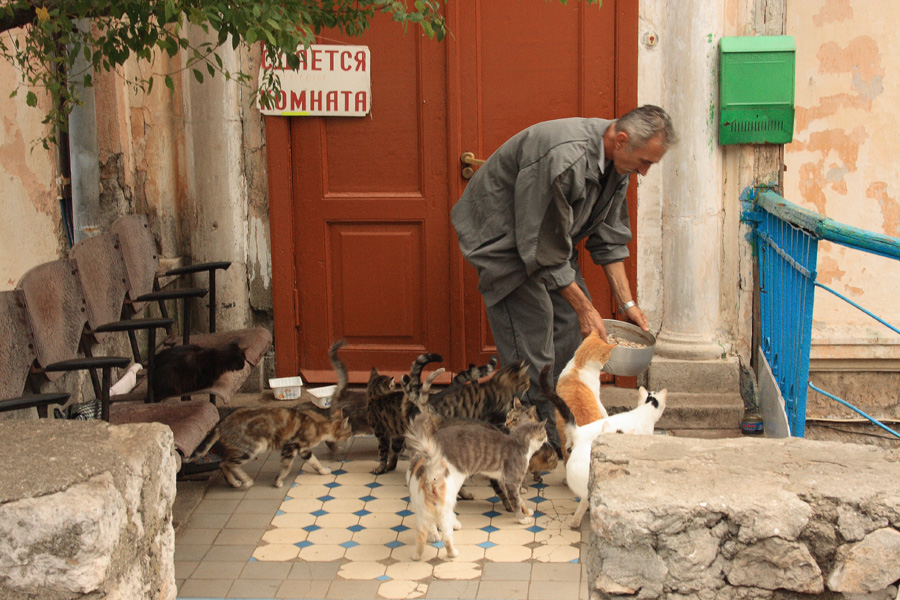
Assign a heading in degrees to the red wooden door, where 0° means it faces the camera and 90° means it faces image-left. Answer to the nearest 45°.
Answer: approximately 0°

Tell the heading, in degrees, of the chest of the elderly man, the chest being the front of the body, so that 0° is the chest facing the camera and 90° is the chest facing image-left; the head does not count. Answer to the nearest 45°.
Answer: approximately 270°

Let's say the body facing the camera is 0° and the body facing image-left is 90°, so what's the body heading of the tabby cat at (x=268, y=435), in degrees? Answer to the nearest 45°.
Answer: approximately 270°

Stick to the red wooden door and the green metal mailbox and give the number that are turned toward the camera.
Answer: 2

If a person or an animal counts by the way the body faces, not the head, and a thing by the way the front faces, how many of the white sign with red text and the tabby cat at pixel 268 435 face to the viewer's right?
1

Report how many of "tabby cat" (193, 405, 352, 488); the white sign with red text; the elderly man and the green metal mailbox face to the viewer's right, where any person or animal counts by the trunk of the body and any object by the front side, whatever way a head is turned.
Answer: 2

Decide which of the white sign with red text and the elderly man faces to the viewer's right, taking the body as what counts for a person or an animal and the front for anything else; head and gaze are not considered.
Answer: the elderly man

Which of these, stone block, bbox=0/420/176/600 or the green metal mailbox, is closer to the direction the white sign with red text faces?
the stone block

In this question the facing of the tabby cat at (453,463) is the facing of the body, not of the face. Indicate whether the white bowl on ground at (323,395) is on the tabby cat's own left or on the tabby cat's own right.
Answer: on the tabby cat's own left
